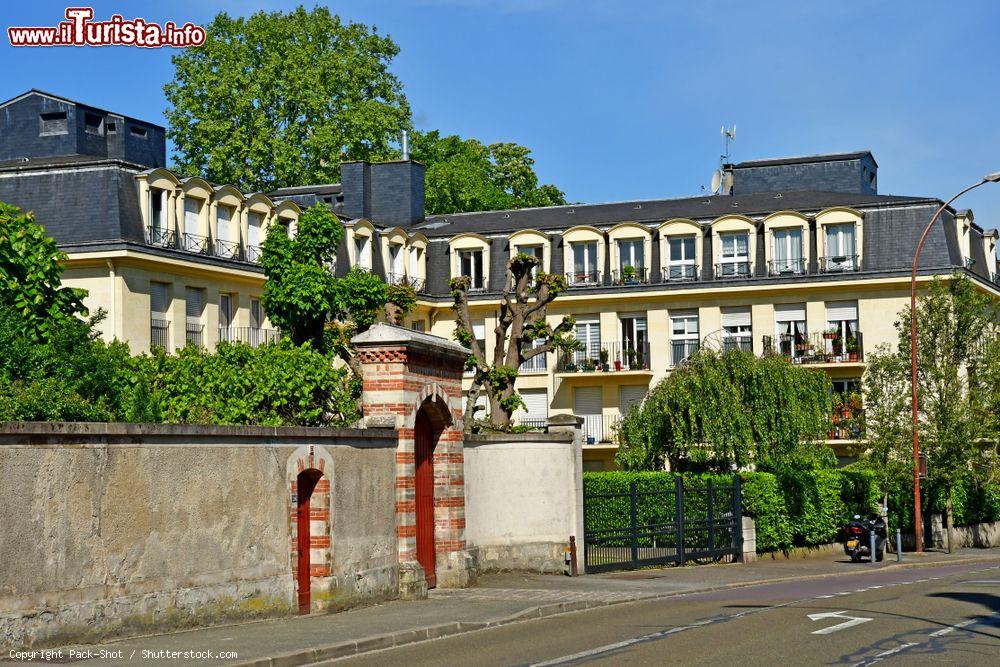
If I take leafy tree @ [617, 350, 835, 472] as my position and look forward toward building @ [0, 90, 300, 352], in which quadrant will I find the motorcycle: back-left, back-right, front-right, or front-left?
back-left

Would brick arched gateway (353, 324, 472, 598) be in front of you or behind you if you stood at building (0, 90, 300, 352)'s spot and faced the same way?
in front
